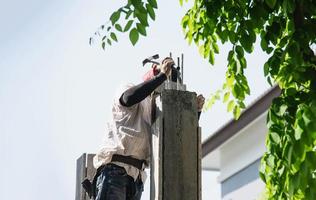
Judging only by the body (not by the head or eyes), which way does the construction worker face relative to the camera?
to the viewer's right

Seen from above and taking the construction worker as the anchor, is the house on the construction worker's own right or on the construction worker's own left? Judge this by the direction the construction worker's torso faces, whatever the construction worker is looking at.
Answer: on the construction worker's own left
